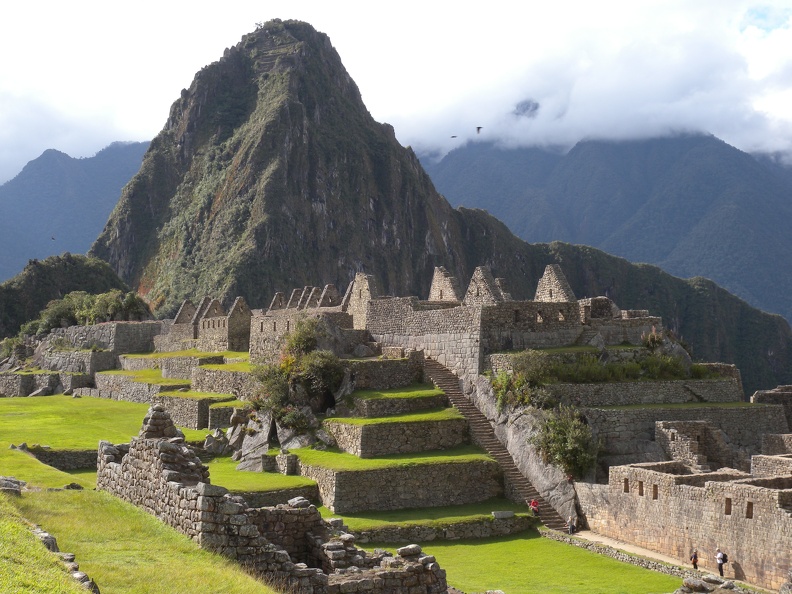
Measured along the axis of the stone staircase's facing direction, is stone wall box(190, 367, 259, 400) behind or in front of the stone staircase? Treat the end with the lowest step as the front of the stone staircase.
behind

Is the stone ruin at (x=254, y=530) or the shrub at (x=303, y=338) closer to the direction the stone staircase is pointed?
the stone ruin

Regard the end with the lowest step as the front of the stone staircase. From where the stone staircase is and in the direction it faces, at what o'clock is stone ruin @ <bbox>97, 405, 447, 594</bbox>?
The stone ruin is roughly at 2 o'clock from the stone staircase.

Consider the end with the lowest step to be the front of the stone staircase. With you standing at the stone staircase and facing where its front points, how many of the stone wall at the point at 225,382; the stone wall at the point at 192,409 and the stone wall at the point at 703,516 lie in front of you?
1

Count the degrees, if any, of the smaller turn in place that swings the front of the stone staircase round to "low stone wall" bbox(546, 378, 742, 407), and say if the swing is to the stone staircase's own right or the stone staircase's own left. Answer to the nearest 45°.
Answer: approximately 45° to the stone staircase's own left

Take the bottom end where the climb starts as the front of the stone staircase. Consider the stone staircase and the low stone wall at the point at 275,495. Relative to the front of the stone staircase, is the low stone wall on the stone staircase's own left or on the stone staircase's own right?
on the stone staircase's own right

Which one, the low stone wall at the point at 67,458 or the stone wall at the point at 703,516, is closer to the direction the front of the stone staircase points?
the stone wall

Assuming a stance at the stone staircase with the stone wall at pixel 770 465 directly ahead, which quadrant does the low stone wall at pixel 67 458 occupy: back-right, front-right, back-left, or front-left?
back-right

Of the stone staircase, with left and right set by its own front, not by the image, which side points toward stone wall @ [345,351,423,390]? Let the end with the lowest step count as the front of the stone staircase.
back

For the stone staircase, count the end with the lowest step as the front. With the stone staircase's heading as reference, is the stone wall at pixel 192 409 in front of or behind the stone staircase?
behind

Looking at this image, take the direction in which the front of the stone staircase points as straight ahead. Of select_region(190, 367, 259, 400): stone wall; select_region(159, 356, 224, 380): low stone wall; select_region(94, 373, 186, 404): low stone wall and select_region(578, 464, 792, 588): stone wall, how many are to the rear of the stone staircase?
3

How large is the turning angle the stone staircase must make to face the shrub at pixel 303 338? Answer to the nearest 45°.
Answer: approximately 180°

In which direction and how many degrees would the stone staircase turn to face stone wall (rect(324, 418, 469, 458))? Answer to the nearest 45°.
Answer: approximately 135° to its right

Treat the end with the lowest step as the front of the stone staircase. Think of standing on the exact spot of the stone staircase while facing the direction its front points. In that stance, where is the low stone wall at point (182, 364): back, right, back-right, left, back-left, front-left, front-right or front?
back

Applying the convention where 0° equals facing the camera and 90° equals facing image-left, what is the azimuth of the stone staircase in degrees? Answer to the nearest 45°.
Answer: approximately 315°

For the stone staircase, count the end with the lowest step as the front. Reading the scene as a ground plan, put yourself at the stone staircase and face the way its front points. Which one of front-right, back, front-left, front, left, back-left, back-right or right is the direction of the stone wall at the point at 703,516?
front
